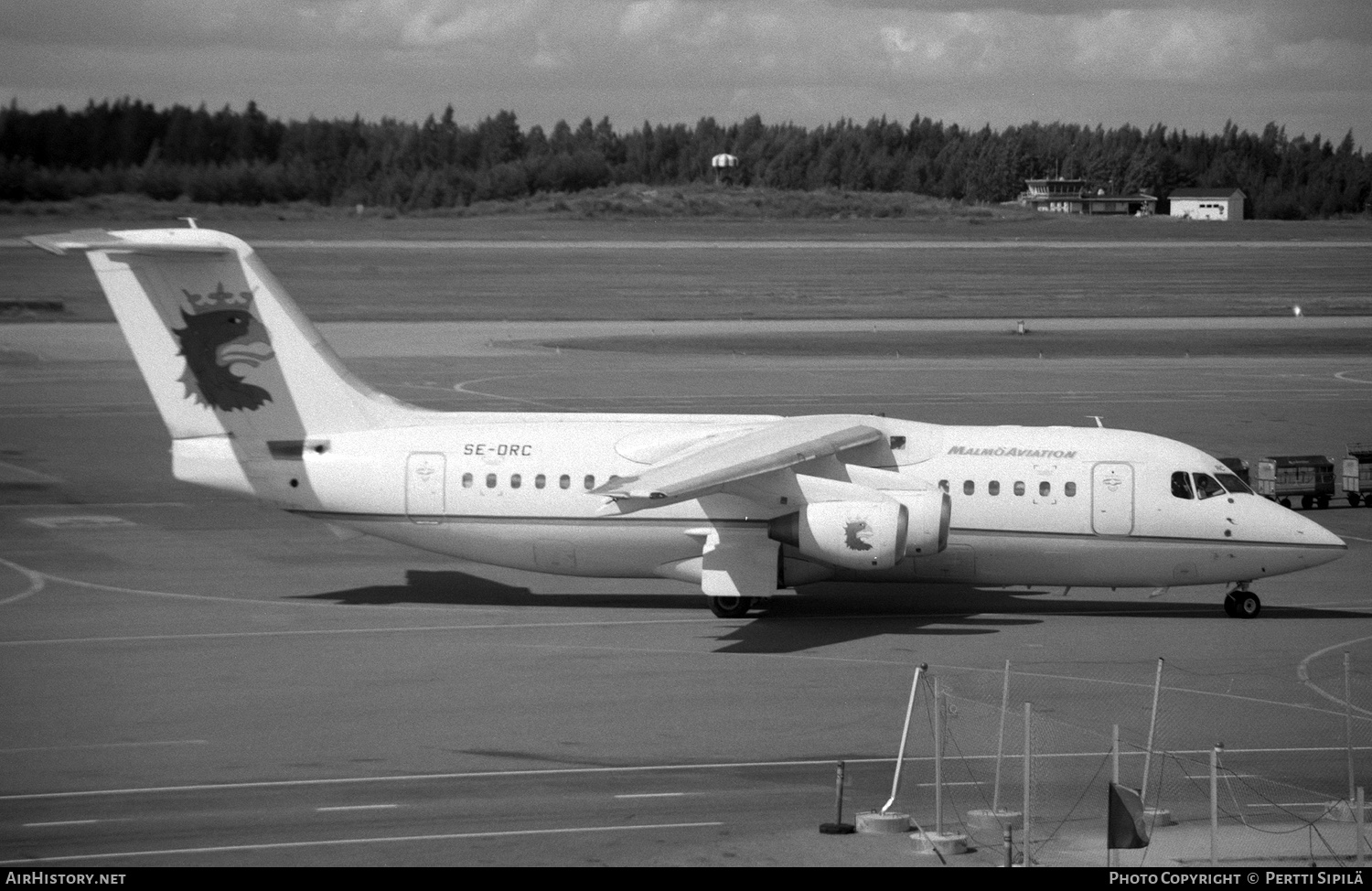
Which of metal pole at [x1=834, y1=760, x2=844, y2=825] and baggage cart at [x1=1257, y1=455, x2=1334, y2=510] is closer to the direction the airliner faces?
the baggage cart

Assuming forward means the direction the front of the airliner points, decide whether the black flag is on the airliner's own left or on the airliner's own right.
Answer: on the airliner's own right

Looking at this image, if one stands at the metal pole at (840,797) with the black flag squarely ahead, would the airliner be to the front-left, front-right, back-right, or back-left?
back-left

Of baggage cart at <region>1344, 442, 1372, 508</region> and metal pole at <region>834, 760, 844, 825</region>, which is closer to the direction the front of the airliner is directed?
the baggage cart

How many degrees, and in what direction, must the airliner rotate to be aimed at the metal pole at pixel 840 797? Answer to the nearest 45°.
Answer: approximately 90° to its right

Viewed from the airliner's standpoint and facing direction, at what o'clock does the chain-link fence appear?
The chain-link fence is roughly at 2 o'clock from the airliner.

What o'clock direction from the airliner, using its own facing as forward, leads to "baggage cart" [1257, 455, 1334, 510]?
The baggage cart is roughly at 11 o'clock from the airliner.

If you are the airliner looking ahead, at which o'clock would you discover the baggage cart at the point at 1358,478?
The baggage cart is roughly at 11 o'clock from the airliner.

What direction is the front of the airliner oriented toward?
to the viewer's right
